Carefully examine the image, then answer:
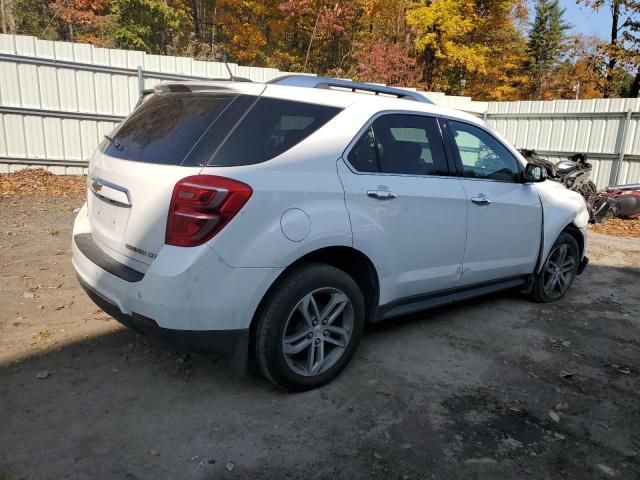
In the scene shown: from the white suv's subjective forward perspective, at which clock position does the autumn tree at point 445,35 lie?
The autumn tree is roughly at 11 o'clock from the white suv.

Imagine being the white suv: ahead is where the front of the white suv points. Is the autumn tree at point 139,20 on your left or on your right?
on your left

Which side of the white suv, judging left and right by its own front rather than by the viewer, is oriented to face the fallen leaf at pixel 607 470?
right

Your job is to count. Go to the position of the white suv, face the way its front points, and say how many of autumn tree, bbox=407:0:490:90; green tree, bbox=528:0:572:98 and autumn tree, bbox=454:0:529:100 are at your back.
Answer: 0

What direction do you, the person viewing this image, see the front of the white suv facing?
facing away from the viewer and to the right of the viewer

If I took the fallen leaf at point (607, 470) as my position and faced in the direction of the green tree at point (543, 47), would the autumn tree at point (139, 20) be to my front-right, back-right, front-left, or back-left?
front-left

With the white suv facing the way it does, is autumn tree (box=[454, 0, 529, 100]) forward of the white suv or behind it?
forward

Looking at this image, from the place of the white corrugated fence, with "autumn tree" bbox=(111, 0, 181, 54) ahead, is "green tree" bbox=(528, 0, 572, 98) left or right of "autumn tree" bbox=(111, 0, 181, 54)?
right

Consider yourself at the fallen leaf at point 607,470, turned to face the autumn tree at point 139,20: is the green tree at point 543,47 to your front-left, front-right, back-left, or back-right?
front-right

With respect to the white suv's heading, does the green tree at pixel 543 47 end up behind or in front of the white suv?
in front

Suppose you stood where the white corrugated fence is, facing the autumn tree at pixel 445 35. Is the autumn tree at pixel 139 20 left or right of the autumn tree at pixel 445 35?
left
